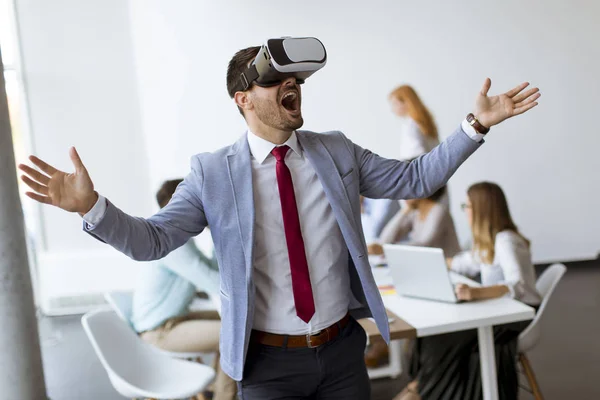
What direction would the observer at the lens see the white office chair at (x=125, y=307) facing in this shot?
facing to the right of the viewer

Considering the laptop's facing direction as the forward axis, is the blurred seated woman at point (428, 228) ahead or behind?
ahead

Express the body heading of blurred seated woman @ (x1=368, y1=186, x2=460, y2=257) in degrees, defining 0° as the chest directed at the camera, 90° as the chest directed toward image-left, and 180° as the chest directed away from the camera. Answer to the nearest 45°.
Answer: approximately 45°

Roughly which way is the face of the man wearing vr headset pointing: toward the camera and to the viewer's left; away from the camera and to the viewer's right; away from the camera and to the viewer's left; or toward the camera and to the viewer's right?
toward the camera and to the viewer's right

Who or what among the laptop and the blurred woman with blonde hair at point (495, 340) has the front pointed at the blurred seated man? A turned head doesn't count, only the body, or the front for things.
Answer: the blurred woman with blonde hair

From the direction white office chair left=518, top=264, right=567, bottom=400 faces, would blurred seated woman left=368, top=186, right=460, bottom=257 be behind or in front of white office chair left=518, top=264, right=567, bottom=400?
in front

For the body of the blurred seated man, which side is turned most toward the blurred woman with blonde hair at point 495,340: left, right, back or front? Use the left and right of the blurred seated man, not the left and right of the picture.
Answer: front

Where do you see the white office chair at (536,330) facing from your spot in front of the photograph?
facing to the left of the viewer

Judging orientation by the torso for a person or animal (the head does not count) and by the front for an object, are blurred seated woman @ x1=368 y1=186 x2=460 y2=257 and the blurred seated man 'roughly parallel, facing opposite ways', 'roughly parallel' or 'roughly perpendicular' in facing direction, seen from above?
roughly parallel, facing opposite ways

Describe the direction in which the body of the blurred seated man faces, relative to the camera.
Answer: to the viewer's right

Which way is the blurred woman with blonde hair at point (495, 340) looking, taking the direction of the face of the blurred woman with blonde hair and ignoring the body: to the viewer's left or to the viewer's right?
to the viewer's left

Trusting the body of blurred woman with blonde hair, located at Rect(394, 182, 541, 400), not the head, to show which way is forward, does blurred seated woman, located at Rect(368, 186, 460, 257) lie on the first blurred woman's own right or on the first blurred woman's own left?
on the first blurred woman's own right

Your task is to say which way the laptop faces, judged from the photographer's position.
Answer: facing away from the viewer and to the right of the viewer

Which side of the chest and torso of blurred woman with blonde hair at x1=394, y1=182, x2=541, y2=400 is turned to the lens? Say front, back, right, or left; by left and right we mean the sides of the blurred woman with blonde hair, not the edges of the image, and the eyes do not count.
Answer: left

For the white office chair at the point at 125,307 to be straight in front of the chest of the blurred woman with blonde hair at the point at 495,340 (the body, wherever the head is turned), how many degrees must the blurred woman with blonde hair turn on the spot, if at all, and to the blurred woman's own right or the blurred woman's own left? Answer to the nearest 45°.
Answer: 0° — they already face it

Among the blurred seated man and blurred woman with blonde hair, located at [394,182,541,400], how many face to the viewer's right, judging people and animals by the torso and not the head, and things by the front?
1
